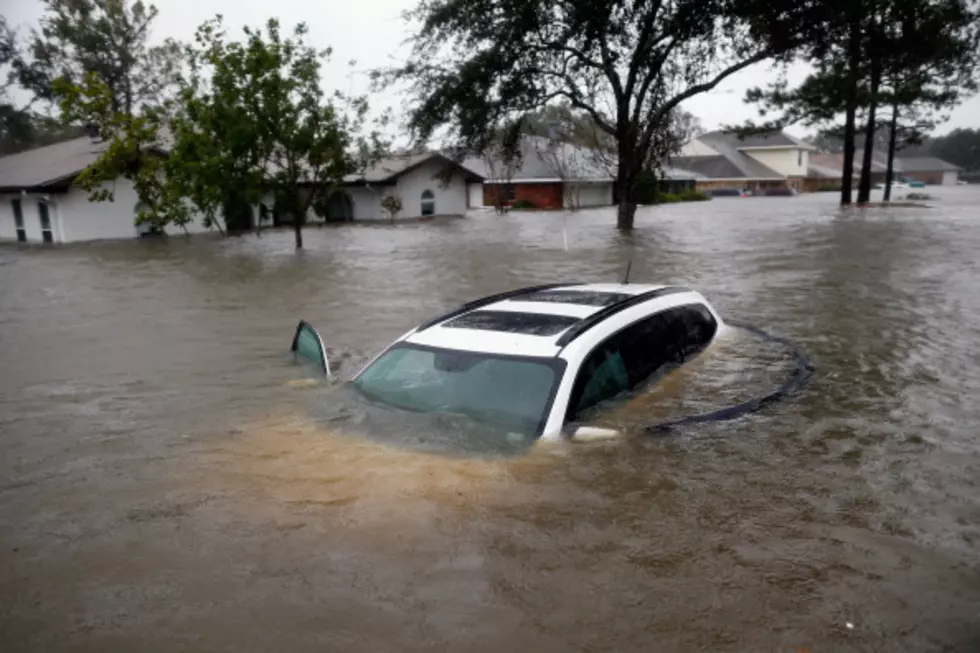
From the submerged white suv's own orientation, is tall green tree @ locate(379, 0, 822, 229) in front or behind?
behind

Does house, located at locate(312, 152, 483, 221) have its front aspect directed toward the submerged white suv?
yes

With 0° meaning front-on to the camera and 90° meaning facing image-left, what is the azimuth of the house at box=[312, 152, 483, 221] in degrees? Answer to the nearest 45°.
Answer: approximately 0°

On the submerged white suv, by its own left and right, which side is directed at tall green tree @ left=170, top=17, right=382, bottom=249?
right

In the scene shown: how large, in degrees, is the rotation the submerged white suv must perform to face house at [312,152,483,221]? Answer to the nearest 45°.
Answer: approximately 135° to its right

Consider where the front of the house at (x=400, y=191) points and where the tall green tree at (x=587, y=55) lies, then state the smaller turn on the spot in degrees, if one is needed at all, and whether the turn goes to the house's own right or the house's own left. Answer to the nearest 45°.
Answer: approximately 45° to the house's own left

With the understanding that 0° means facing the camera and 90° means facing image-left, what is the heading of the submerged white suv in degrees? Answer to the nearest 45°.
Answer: approximately 45°

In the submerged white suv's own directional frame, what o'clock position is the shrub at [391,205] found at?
The shrub is roughly at 4 o'clock from the submerged white suv.
